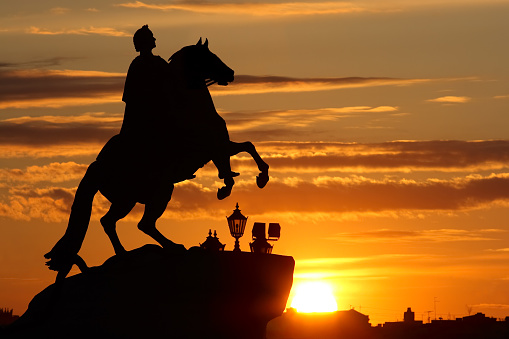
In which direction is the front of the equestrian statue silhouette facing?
to the viewer's right

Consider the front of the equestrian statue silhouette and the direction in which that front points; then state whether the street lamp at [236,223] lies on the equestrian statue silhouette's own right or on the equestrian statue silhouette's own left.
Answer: on the equestrian statue silhouette's own left
